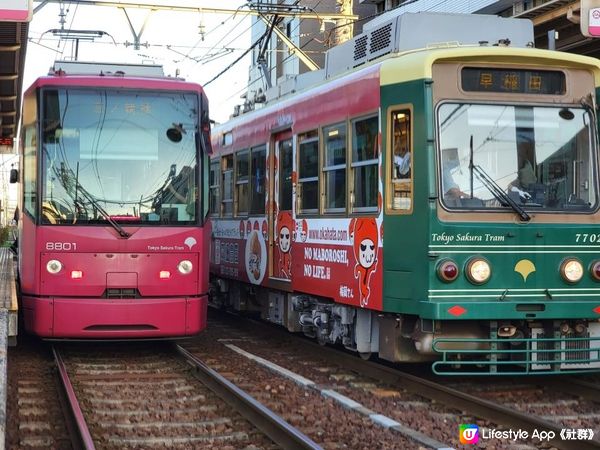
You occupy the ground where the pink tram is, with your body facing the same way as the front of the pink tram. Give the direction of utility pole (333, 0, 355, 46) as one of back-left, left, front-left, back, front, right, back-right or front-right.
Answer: back-left

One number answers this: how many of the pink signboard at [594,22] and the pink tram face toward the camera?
2

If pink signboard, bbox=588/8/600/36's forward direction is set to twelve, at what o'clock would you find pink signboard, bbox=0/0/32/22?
pink signboard, bbox=0/0/32/22 is roughly at 2 o'clock from pink signboard, bbox=588/8/600/36.

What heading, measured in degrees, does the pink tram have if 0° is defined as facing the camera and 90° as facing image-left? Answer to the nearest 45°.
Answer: approximately 0°

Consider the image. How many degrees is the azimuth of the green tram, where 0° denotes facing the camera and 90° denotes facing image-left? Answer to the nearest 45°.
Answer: approximately 315°

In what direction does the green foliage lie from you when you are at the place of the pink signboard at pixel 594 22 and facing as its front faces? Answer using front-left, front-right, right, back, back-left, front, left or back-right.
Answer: back-right

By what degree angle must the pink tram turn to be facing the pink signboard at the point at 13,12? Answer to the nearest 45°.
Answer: approximately 45° to its right

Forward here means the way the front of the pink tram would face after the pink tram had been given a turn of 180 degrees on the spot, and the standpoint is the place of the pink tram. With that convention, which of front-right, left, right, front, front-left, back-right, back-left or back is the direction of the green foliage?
front
